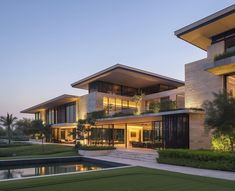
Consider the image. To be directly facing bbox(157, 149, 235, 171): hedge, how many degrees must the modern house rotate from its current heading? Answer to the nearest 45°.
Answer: approximately 45° to its left

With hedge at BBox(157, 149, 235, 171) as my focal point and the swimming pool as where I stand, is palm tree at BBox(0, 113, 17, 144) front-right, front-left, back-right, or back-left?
back-left

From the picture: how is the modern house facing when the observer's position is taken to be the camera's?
facing the viewer and to the left of the viewer

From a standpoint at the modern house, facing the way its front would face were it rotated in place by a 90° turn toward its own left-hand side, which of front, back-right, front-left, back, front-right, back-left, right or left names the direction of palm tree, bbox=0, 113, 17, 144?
back

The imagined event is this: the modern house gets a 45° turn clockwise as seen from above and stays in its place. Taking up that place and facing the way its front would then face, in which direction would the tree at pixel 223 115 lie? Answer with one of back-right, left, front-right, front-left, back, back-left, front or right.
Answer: left
